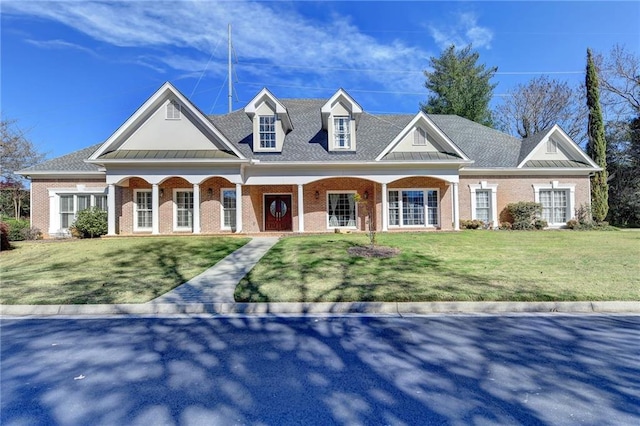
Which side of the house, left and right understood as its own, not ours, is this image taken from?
front

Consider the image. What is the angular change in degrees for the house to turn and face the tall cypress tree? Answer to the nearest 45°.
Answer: approximately 90° to its left

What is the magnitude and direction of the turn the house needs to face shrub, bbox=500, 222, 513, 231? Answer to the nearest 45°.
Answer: approximately 90° to its left

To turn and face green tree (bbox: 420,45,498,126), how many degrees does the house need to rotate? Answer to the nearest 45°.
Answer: approximately 135° to its left

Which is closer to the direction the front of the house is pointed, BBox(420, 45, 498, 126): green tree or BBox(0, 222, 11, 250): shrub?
the shrub
